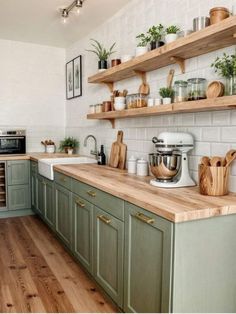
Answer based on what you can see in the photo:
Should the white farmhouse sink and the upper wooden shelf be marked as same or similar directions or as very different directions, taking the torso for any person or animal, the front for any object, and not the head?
same or similar directions

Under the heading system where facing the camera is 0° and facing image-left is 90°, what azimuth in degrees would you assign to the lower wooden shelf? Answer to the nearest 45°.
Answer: approximately 45°

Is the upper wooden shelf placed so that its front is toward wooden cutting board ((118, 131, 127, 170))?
no

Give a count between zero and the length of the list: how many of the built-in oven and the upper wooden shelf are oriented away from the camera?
0

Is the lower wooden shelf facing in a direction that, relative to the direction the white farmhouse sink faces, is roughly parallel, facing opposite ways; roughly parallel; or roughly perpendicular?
roughly parallel

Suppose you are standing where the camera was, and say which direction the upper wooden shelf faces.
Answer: facing the viewer and to the left of the viewer

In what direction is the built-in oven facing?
toward the camera

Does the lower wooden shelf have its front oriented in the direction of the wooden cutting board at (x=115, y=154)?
no

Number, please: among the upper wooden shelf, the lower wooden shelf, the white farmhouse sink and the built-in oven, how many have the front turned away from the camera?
0

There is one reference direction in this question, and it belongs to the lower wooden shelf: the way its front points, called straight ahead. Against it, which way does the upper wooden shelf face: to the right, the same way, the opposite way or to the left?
the same way

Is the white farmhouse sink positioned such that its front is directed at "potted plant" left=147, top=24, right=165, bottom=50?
no

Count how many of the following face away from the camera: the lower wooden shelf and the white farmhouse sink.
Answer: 0

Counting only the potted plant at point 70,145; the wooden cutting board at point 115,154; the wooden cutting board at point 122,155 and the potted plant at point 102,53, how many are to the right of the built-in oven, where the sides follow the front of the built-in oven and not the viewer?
0

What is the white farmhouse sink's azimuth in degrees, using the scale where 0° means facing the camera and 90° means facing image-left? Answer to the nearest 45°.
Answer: approximately 45°
